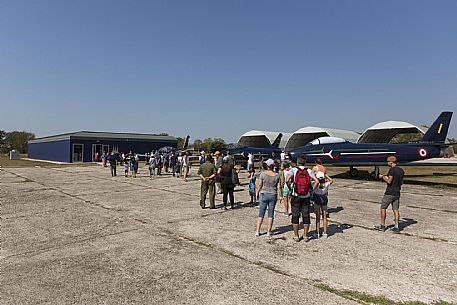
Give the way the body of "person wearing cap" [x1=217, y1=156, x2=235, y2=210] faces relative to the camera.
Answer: away from the camera

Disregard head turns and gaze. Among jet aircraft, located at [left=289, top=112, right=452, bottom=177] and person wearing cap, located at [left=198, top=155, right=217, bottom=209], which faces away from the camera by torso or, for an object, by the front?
the person wearing cap

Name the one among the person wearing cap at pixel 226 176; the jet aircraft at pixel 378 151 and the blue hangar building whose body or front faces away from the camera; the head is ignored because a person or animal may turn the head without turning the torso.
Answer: the person wearing cap

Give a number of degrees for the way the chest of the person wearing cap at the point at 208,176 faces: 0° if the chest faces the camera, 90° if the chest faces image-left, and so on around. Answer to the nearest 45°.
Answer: approximately 180°

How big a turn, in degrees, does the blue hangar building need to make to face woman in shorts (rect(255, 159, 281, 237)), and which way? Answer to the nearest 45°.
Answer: approximately 45° to its right

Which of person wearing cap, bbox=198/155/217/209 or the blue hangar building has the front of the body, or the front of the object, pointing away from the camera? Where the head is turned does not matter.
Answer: the person wearing cap

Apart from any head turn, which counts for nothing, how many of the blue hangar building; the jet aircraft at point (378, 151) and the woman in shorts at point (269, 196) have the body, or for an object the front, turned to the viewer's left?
1

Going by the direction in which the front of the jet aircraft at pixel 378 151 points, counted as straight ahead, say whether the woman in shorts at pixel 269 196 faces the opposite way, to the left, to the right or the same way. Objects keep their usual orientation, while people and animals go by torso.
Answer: to the right

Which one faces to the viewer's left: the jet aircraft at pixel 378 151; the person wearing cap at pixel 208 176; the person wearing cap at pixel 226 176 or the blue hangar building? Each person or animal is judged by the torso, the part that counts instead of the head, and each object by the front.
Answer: the jet aircraft

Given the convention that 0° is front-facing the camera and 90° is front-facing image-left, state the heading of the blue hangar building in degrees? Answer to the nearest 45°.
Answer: approximately 315°

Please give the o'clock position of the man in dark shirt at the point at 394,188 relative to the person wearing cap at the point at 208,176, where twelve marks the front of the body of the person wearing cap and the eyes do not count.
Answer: The man in dark shirt is roughly at 4 o'clock from the person wearing cap.

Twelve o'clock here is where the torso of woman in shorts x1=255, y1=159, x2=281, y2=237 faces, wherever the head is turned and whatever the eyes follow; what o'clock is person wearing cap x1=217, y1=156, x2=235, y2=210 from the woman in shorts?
The person wearing cap is roughly at 11 o'clock from the woman in shorts.

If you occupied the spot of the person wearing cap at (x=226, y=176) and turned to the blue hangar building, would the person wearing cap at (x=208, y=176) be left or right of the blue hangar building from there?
left

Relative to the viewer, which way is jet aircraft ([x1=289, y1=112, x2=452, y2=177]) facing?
to the viewer's left

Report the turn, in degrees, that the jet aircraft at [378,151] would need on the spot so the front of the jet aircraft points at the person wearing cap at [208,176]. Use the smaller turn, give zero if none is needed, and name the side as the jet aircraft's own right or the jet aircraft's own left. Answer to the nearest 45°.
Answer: approximately 90° to the jet aircraft's own left
